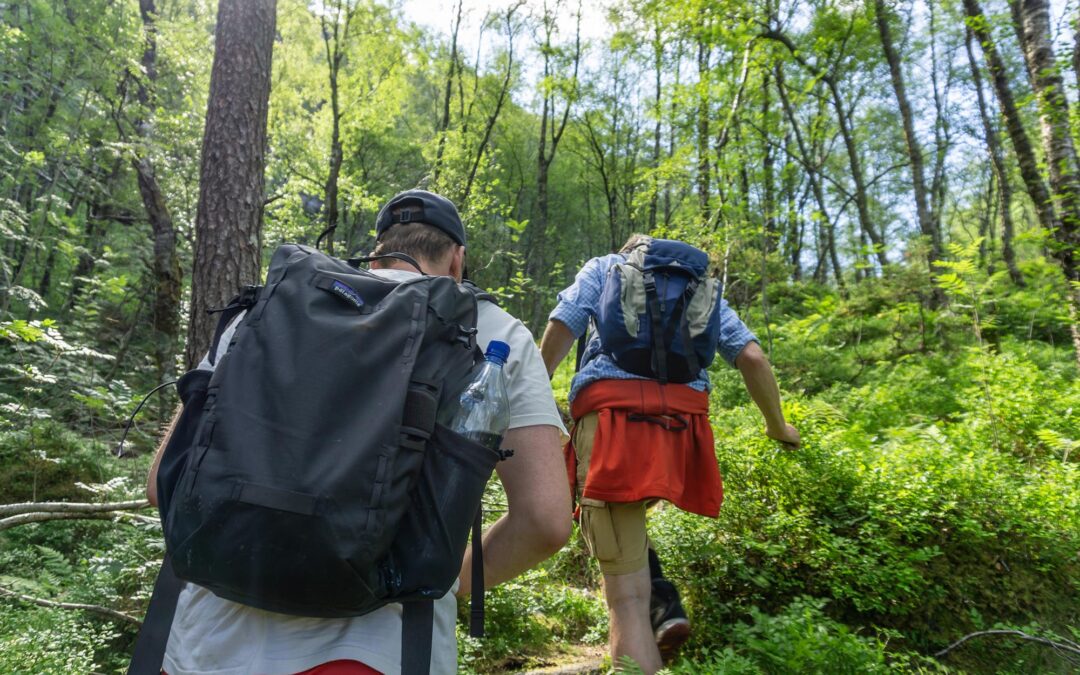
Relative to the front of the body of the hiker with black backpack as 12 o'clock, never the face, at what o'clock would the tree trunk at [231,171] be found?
The tree trunk is roughly at 10 o'clock from the hiker with black backpack.

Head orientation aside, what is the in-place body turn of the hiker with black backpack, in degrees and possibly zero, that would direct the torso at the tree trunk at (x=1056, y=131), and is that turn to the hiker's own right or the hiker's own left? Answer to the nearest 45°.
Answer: approximately 45° to the hiker's own right

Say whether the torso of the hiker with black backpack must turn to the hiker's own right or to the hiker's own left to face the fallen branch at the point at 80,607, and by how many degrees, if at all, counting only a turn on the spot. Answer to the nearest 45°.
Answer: approximately 90° to the hiker's own left

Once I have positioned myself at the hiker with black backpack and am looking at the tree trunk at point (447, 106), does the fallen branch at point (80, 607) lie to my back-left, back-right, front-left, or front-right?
front-left

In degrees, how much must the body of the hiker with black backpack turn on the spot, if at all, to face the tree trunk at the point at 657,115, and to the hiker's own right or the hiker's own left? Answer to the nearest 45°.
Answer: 0° — they already face it

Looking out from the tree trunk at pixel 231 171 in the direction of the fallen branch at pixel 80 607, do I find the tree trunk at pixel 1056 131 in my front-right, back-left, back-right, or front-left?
back-left

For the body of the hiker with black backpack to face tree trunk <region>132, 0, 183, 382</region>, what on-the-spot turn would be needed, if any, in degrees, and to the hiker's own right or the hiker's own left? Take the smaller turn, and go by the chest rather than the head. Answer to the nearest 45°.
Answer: approximately 45° to the hiker's own left

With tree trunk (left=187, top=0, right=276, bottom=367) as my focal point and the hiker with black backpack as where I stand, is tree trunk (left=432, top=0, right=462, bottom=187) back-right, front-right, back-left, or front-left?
front-right

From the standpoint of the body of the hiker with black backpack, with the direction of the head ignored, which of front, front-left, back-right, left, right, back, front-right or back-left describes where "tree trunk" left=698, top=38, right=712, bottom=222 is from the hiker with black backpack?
front

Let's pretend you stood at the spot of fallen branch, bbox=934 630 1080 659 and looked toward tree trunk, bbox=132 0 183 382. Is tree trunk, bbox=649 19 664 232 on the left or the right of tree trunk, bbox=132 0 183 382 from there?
right

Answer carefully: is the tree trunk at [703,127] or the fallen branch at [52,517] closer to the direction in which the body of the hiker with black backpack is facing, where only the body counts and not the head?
the tree trunk

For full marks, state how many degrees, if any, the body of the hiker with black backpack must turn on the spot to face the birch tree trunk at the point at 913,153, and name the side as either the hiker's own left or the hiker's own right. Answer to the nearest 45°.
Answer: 0° — they already face it

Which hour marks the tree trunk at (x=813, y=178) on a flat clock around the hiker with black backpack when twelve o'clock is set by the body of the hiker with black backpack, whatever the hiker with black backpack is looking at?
The tree trunk is roughly at 12 o'clock from the hiker with black backpack.

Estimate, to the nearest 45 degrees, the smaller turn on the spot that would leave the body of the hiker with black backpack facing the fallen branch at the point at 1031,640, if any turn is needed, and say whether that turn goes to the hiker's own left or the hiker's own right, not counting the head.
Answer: approximately 45° to the hiker's own right

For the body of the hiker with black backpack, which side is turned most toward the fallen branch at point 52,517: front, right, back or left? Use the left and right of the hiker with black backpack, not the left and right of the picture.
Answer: left

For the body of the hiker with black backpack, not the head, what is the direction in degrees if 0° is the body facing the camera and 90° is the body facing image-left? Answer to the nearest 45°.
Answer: approximately 225°

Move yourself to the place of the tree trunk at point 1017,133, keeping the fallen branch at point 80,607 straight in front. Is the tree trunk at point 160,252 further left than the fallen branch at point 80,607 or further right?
right
